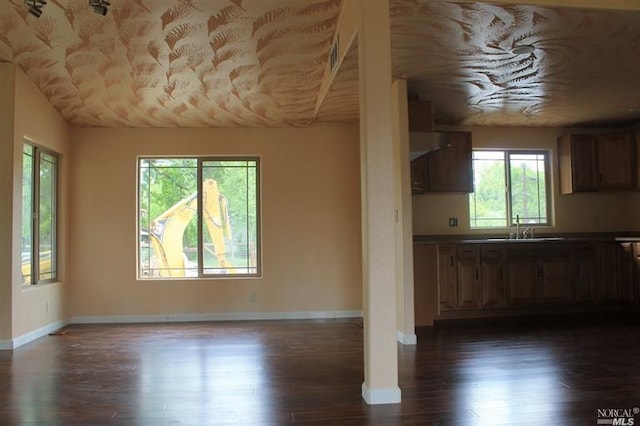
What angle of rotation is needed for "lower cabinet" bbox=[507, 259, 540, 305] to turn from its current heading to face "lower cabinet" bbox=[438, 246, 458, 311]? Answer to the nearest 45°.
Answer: approximately 45° to its right

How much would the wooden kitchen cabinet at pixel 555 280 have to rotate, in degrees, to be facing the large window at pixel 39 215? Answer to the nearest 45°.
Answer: approximately 45° to its right

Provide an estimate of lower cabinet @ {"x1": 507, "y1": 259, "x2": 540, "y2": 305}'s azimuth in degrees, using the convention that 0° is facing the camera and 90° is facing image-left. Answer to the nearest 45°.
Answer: approximately 0°

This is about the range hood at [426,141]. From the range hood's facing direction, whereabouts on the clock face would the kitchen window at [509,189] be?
The kitchen window is roughly at 10 o'clock from the range hood.

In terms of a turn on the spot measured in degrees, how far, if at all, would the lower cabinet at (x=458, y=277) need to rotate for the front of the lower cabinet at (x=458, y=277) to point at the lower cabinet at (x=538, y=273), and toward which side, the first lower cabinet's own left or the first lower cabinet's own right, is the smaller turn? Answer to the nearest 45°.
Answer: approximately 135° to the first lower cabinet's own left

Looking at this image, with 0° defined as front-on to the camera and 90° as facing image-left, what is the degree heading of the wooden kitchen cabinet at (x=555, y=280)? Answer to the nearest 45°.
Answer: approximately 0°
